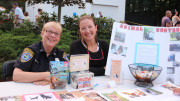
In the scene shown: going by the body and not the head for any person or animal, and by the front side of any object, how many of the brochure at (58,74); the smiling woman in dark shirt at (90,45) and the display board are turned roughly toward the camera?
3

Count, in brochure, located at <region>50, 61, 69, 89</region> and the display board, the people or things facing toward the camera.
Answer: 2

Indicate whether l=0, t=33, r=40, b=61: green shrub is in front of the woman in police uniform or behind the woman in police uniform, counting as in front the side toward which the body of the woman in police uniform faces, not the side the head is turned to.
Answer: behind

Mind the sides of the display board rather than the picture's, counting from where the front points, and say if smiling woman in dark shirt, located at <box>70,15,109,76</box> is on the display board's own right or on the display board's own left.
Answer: on the display board's own right

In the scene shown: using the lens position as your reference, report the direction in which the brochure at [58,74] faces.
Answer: facing the viewer

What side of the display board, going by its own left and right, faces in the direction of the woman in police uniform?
right

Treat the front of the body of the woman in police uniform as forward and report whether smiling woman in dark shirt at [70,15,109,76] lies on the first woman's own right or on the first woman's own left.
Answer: on the first woman's own left

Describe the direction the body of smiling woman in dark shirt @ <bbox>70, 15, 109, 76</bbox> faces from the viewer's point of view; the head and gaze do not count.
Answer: toward the camera

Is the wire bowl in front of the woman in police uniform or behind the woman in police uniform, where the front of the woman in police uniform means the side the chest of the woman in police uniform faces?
in front

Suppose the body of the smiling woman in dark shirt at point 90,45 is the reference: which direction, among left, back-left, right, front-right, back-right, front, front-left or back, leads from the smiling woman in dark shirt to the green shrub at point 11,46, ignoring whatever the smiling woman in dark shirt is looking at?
back-right
